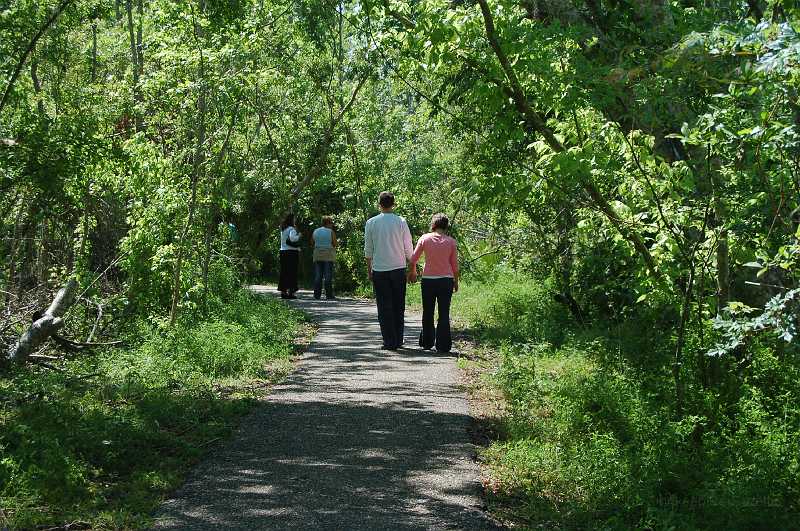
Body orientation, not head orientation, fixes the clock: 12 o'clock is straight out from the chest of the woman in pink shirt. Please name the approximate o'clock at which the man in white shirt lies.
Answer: The man in white shirt is roughly at 9 o'clock from the woman in pink shirt.

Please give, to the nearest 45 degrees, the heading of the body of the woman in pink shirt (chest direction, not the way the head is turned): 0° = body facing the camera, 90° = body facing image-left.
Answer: approximately 180°

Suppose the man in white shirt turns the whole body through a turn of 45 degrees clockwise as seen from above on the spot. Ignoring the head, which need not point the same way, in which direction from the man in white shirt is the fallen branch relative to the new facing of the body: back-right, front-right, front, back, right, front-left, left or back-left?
back-left

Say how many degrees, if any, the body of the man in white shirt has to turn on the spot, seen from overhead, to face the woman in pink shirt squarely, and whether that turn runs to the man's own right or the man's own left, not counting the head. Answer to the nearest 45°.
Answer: approximately 90° to the man's own right

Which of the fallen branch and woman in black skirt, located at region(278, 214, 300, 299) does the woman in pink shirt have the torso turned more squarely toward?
the woman in black skirt

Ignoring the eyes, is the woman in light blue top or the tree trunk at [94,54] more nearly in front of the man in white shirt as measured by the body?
the woman in light blue top

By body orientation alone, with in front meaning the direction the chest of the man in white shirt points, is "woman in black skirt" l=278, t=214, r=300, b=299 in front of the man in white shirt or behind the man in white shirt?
in front

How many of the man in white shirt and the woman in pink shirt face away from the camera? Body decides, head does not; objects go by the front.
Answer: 2

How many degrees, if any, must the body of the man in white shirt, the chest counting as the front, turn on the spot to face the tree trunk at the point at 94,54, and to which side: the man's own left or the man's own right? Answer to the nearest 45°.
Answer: approximately 45° to the man's own left

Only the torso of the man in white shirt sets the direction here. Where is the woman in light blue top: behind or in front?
in front

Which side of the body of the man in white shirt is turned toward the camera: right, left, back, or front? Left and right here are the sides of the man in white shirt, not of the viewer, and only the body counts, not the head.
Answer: back

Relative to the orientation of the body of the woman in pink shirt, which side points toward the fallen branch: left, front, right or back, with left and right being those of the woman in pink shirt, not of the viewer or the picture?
left

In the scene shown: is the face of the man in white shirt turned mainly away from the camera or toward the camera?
away from the camera
